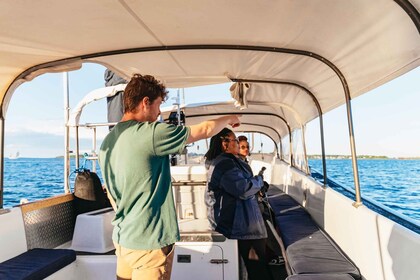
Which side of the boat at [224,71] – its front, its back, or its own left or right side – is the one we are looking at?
back

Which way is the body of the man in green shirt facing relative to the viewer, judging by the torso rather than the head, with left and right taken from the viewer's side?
facing away from the viewer and to the right of the viewer
